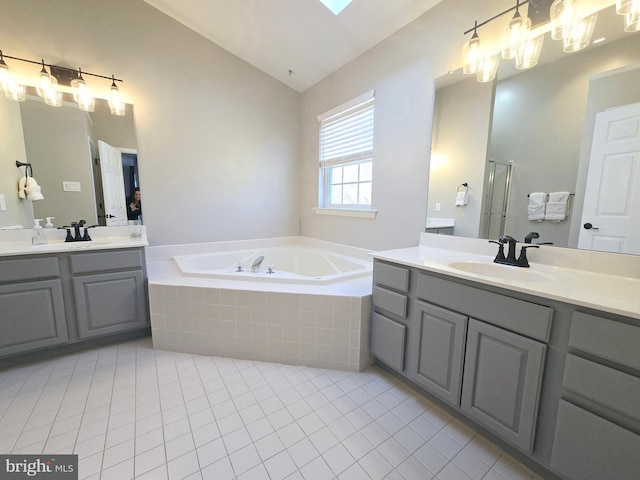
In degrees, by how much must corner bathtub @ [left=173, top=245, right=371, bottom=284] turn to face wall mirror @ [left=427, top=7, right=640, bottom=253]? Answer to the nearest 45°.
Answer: approximately 45° to its left

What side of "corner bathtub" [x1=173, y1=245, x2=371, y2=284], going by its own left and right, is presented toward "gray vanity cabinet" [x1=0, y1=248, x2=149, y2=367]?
right

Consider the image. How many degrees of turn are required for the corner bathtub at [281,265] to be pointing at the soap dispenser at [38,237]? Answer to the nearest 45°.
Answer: approximately 90° to its right

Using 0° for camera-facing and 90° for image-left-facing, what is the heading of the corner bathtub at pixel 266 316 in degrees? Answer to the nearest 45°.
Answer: approximately 0°

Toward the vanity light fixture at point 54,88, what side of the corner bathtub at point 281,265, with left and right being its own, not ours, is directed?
right

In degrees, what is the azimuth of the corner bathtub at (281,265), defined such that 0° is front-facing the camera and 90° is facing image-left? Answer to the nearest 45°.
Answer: approximately 0°

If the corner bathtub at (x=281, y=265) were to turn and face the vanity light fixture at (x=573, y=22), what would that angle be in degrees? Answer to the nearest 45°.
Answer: approximately 45° to its left
